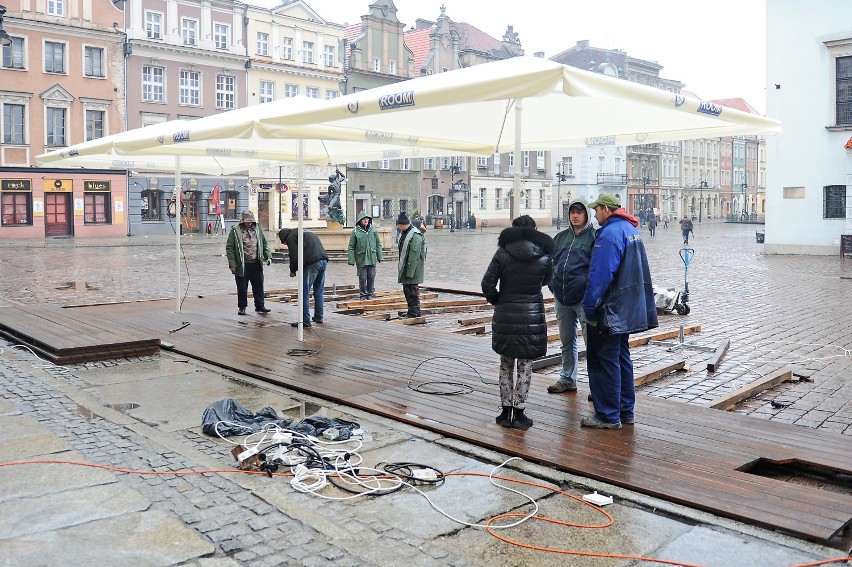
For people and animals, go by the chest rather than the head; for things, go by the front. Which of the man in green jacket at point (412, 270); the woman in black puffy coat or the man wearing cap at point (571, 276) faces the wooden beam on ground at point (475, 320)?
the woman in black puffy coat

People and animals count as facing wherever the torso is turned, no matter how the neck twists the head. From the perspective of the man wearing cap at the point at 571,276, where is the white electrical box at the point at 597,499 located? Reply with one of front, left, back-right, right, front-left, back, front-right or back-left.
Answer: front-left

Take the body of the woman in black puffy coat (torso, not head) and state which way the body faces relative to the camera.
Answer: away from the camera

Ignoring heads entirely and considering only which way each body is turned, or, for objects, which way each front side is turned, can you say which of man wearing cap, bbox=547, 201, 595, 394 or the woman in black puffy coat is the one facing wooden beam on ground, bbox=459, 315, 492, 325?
the woman in black puffy coat

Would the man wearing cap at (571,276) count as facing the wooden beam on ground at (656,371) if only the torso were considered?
no

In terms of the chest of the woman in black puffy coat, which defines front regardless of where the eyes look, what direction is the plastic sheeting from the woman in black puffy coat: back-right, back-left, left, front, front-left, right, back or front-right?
left

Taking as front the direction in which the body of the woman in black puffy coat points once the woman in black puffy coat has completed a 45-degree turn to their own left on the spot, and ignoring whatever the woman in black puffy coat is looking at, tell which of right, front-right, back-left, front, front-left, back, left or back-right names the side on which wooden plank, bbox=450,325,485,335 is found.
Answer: front-right

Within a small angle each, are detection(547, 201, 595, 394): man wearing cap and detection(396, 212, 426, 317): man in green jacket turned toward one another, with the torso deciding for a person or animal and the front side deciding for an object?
no

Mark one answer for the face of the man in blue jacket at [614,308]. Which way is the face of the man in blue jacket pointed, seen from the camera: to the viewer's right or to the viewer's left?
to the viewer's left

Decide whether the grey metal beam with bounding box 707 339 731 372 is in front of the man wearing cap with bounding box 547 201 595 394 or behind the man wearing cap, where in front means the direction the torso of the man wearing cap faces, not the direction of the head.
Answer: behind
